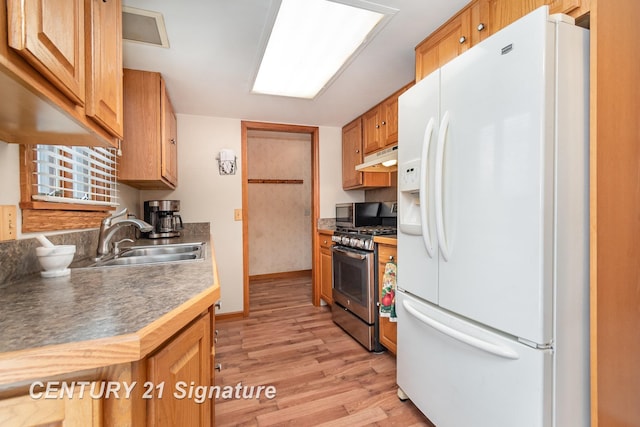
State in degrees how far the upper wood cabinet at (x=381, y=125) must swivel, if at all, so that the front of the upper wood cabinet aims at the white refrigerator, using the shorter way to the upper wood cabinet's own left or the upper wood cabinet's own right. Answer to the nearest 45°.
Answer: approximately 45° to the upper wood cabinet's own left

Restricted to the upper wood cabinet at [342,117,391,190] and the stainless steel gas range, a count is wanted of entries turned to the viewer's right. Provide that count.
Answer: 0

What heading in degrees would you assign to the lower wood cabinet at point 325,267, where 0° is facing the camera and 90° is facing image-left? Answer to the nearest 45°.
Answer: approximately 45°

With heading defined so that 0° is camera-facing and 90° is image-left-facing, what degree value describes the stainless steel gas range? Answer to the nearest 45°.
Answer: approximately 45°

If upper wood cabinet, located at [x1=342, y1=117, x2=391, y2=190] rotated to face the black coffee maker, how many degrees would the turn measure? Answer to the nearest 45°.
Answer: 0° — it already faces it

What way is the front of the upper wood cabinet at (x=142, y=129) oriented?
to the viewer's right

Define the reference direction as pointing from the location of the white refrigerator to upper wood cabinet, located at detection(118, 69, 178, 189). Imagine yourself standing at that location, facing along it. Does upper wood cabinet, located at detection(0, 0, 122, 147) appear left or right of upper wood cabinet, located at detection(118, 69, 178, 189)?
left

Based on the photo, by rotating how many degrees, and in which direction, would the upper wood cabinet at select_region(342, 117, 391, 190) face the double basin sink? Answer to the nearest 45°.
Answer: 0° — it already faces it

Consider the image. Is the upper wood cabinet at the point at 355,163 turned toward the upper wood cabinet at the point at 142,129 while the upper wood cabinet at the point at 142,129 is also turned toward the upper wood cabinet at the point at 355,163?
yes

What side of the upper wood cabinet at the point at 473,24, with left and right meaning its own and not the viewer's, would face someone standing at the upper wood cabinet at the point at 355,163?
right

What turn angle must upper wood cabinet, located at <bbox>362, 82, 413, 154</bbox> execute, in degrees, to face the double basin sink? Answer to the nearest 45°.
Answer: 0° — it already faces it

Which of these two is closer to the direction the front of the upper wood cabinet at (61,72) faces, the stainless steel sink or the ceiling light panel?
the ceiling light panel
